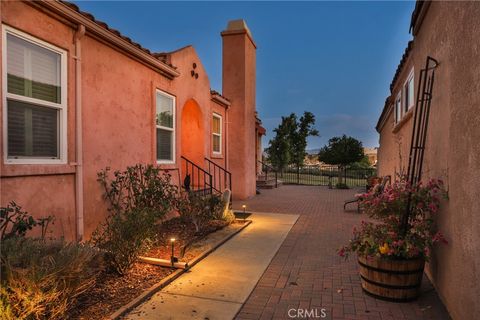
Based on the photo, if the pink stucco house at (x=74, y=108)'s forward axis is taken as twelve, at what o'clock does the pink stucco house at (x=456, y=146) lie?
the pink stucco house at (x=456, y=146) is roughly at 12 o'clock from the pink stucco house at (x=74, y=108).

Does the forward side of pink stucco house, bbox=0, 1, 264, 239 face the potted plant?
yes

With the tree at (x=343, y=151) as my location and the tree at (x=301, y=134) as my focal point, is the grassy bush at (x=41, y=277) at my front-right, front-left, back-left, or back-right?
back-left

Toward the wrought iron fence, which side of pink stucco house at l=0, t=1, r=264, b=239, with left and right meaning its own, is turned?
left

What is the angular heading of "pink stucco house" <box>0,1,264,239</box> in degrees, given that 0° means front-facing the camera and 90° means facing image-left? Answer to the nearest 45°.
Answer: approximately 315°
